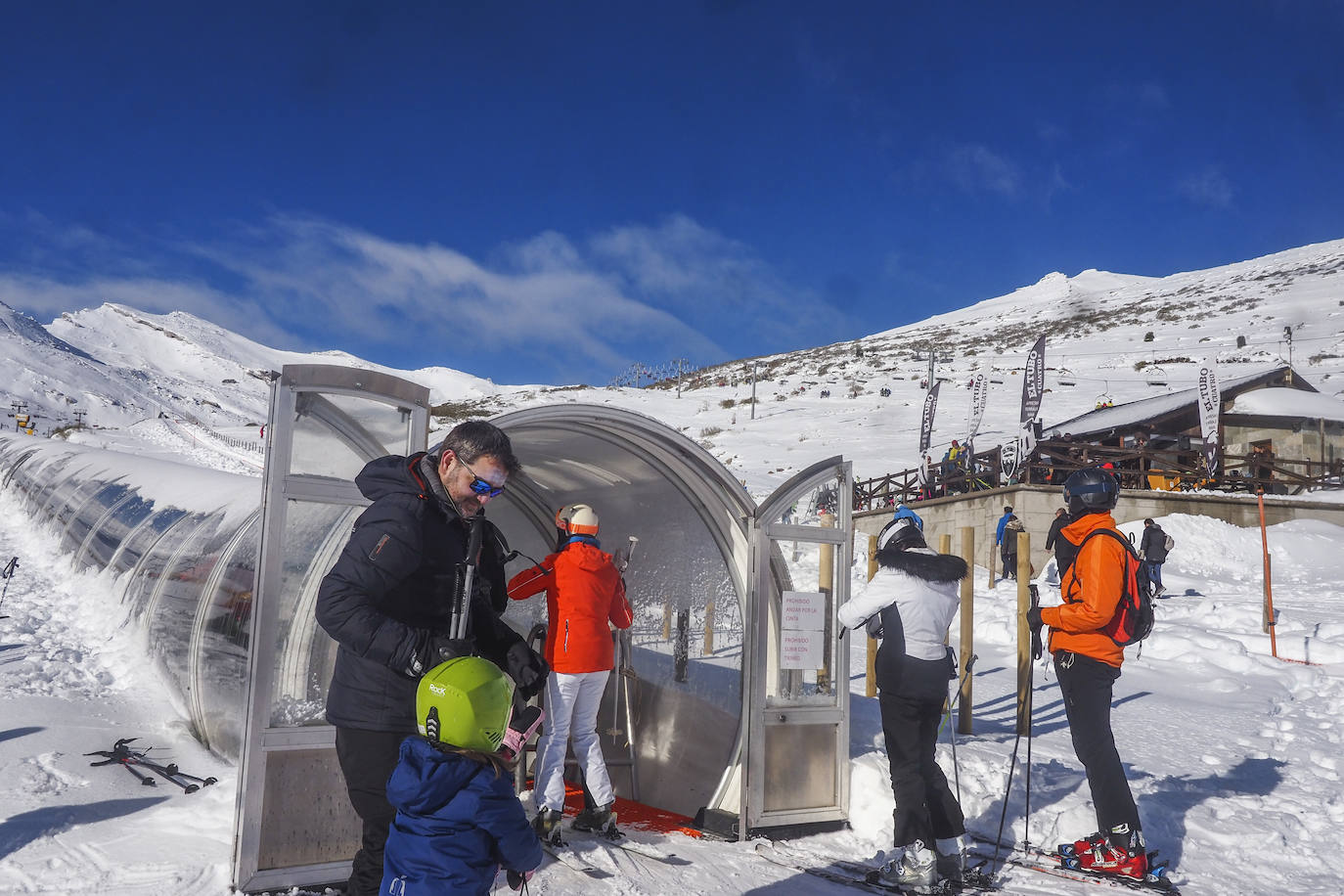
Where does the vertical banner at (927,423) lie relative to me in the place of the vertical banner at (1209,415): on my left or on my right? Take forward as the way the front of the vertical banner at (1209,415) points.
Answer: on my right

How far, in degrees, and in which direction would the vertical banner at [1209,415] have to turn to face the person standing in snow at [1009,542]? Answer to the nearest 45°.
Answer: approximately 45° to its right

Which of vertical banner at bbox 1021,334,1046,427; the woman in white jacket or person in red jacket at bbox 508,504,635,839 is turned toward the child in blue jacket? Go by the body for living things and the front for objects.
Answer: the vertical banner

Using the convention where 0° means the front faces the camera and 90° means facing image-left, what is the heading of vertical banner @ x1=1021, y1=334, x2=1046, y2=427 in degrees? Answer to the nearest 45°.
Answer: approximately 0°

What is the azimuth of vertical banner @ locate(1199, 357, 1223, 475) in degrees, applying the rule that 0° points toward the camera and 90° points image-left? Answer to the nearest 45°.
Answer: approximately 0°

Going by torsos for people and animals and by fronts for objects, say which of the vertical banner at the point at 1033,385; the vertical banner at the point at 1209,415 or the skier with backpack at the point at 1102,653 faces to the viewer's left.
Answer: the skier with backpack

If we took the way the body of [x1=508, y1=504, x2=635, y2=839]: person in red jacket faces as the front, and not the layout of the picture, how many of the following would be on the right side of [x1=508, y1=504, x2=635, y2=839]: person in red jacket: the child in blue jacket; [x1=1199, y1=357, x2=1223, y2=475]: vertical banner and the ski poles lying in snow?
1

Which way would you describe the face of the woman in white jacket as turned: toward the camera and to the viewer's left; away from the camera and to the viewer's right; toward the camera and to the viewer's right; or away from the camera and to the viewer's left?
away from the camera and to the viewer's left

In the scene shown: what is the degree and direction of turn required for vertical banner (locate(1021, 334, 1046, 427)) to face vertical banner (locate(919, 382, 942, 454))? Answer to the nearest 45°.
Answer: approximately 135° to its right

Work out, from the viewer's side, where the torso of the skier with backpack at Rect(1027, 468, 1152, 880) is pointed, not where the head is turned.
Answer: to the viewer's left

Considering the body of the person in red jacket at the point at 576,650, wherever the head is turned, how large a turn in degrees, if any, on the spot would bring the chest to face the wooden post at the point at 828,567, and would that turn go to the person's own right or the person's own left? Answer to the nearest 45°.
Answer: approximately 90° to the person's own right

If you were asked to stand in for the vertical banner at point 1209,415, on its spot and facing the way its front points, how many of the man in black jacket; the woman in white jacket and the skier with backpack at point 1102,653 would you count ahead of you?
3

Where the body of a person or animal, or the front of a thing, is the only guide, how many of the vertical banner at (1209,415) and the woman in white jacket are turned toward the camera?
1
